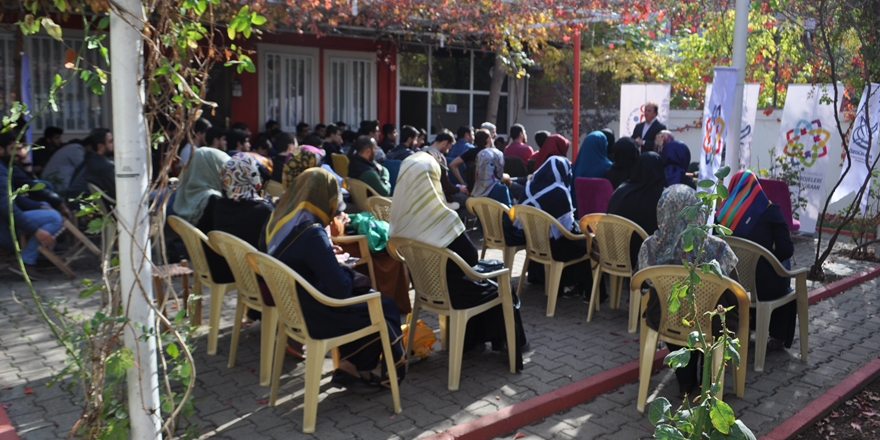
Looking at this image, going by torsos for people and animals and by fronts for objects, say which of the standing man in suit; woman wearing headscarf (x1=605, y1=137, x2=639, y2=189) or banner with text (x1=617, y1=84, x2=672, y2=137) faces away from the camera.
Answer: the woman wearing headscarf

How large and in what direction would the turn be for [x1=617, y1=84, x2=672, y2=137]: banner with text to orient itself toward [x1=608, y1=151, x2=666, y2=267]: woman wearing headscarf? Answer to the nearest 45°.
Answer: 0° — it already faces them

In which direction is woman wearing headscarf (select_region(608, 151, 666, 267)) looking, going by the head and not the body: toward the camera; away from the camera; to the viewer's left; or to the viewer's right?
away from the camera

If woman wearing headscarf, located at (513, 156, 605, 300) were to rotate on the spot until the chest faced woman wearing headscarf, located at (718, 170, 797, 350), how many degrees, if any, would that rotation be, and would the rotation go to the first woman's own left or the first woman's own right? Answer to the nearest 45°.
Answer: approximately 90° to the first woman's own right

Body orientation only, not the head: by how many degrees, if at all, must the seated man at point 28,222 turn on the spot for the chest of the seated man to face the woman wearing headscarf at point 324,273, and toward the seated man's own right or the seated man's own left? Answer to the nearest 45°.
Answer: approximately 90° to the seated man's own right

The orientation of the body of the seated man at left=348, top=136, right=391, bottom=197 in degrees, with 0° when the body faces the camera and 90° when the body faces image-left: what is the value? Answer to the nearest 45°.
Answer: approximately 225°

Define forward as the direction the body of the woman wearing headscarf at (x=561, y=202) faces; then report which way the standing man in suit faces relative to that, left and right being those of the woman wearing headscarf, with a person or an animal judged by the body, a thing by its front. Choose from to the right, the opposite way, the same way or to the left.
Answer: the opposite way

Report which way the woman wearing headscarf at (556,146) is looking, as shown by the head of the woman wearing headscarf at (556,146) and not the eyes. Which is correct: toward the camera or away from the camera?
away from the camera

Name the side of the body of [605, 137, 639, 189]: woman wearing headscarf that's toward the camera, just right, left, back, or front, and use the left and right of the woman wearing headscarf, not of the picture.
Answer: back

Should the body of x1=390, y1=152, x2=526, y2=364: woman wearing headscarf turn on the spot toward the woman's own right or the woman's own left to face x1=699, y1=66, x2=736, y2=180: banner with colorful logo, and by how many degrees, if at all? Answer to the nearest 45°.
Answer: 0° — they already face it

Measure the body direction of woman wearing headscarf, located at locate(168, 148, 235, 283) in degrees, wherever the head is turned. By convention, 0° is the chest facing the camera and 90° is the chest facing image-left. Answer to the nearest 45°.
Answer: approximately 225°

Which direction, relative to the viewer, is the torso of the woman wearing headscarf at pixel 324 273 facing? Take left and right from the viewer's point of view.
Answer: facing away from the viewer and to the right of the viewer

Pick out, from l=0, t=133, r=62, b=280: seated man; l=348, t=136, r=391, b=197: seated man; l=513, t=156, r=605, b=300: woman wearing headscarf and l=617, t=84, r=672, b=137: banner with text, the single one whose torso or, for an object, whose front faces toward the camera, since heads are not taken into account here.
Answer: the banner with text

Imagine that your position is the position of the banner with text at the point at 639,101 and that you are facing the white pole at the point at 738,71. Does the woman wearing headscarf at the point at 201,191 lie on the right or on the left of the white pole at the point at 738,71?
right

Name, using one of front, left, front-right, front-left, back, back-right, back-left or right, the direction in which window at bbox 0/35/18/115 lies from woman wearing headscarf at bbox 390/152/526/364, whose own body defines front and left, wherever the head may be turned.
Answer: left

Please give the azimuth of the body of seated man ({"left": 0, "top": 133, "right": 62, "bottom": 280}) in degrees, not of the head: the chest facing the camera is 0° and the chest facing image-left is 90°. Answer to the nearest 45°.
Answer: approximately 270°

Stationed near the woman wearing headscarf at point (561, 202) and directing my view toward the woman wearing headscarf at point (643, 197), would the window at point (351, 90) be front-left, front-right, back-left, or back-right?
back-left
